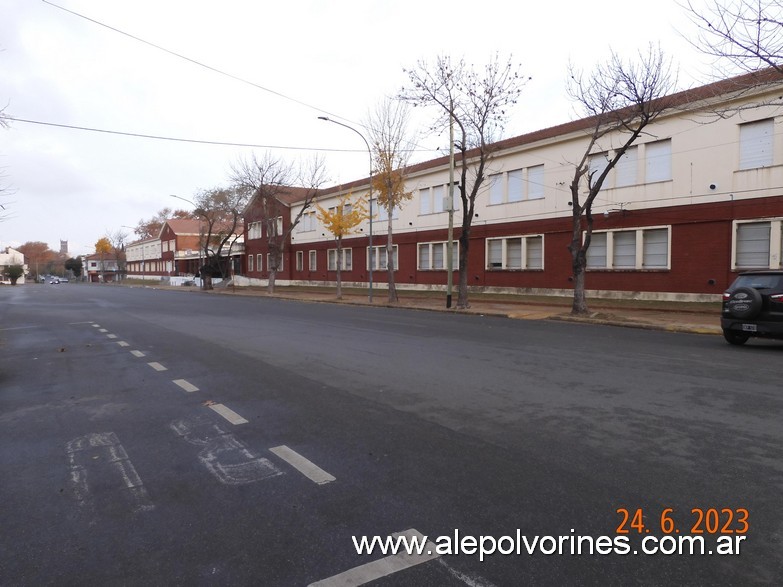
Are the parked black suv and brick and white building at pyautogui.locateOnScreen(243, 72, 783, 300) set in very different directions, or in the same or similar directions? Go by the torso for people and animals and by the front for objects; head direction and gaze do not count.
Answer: very different directions

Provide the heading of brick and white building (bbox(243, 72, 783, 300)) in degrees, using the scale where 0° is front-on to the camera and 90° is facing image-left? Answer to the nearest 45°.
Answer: approximately 45°

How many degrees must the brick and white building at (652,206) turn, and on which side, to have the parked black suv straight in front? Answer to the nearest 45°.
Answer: approximately 45° to its left

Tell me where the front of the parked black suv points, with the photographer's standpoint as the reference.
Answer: facing away from the viewer and to the right of the viewer
